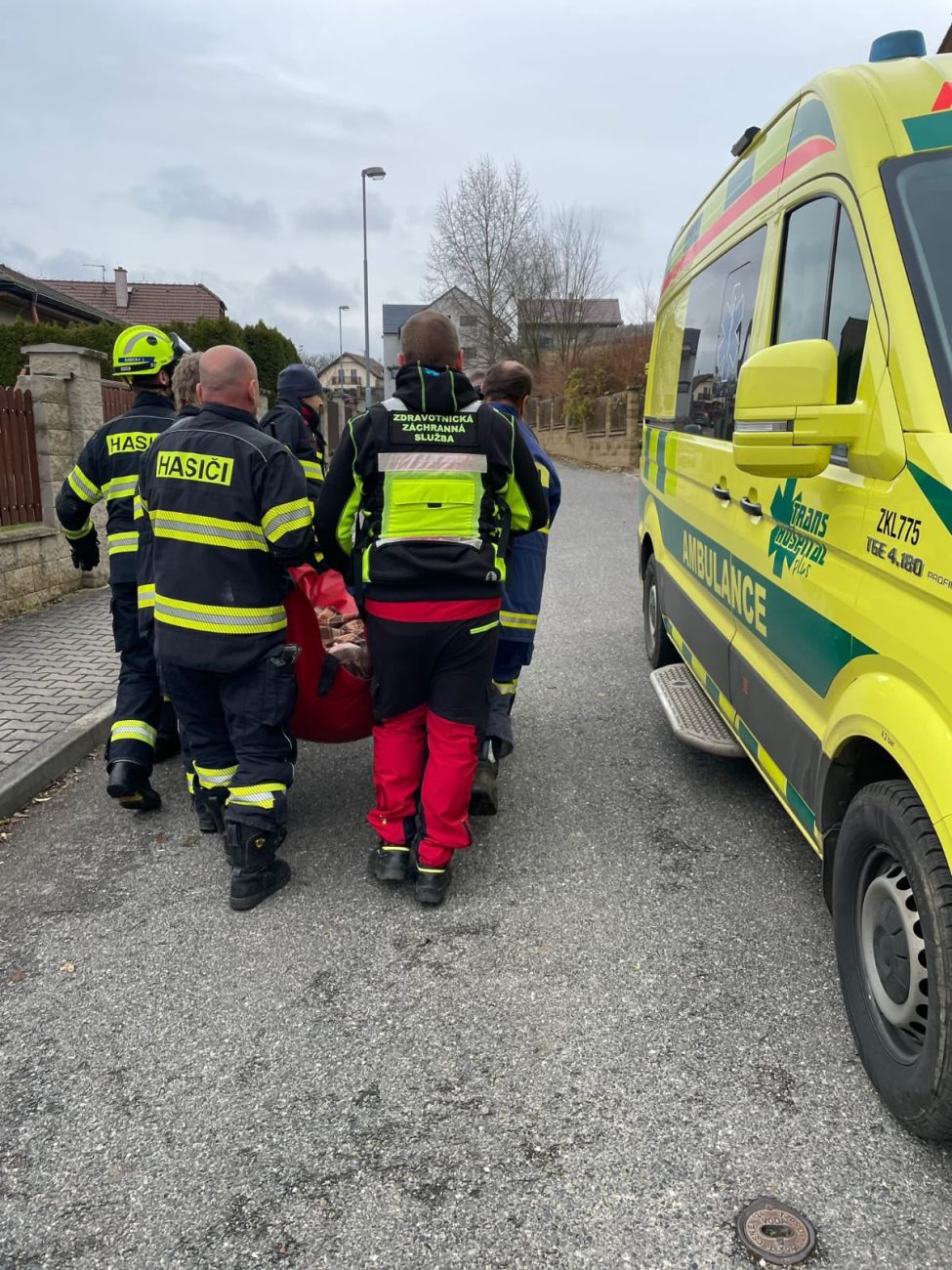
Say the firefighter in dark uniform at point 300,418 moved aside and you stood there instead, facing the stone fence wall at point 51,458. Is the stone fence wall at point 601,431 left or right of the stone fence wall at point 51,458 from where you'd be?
right

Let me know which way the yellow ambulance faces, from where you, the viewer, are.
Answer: facing the viewer and to the right of the viewer

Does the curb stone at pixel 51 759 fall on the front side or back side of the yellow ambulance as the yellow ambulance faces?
on the back side

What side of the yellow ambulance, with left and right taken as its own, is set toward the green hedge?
back

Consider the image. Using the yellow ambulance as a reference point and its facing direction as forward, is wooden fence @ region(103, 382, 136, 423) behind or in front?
behind

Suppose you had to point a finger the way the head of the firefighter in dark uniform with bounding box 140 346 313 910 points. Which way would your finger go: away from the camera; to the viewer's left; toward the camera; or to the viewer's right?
away from the camera

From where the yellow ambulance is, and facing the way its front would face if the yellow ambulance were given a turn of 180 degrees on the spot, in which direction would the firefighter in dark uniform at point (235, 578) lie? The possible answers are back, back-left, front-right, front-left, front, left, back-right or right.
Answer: front-left

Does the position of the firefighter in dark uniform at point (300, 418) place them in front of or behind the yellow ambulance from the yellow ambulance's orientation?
behind

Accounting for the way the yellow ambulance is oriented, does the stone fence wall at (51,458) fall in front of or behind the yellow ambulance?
behind

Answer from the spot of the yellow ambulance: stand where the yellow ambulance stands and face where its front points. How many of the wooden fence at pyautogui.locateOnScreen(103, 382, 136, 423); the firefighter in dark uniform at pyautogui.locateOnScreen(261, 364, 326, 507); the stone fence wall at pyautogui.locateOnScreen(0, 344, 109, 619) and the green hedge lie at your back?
4

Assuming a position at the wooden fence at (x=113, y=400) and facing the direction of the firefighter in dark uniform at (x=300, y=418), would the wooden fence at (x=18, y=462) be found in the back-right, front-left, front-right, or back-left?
front-right

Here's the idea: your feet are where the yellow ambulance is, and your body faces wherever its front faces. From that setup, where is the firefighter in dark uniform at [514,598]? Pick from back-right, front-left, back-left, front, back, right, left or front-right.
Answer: right

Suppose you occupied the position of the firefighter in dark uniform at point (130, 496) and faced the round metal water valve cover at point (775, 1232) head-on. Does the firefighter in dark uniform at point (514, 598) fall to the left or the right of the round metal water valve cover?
left

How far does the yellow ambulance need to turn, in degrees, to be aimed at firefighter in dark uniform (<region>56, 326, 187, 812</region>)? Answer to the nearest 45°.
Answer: approximately 135° to its right

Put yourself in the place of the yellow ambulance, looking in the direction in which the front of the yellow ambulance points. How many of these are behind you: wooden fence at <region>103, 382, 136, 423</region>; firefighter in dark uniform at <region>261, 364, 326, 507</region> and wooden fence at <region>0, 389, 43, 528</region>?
3

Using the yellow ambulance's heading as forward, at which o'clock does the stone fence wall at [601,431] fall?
The stone fence wall is roughly at 7 o'clock from the yellow ambulance.
